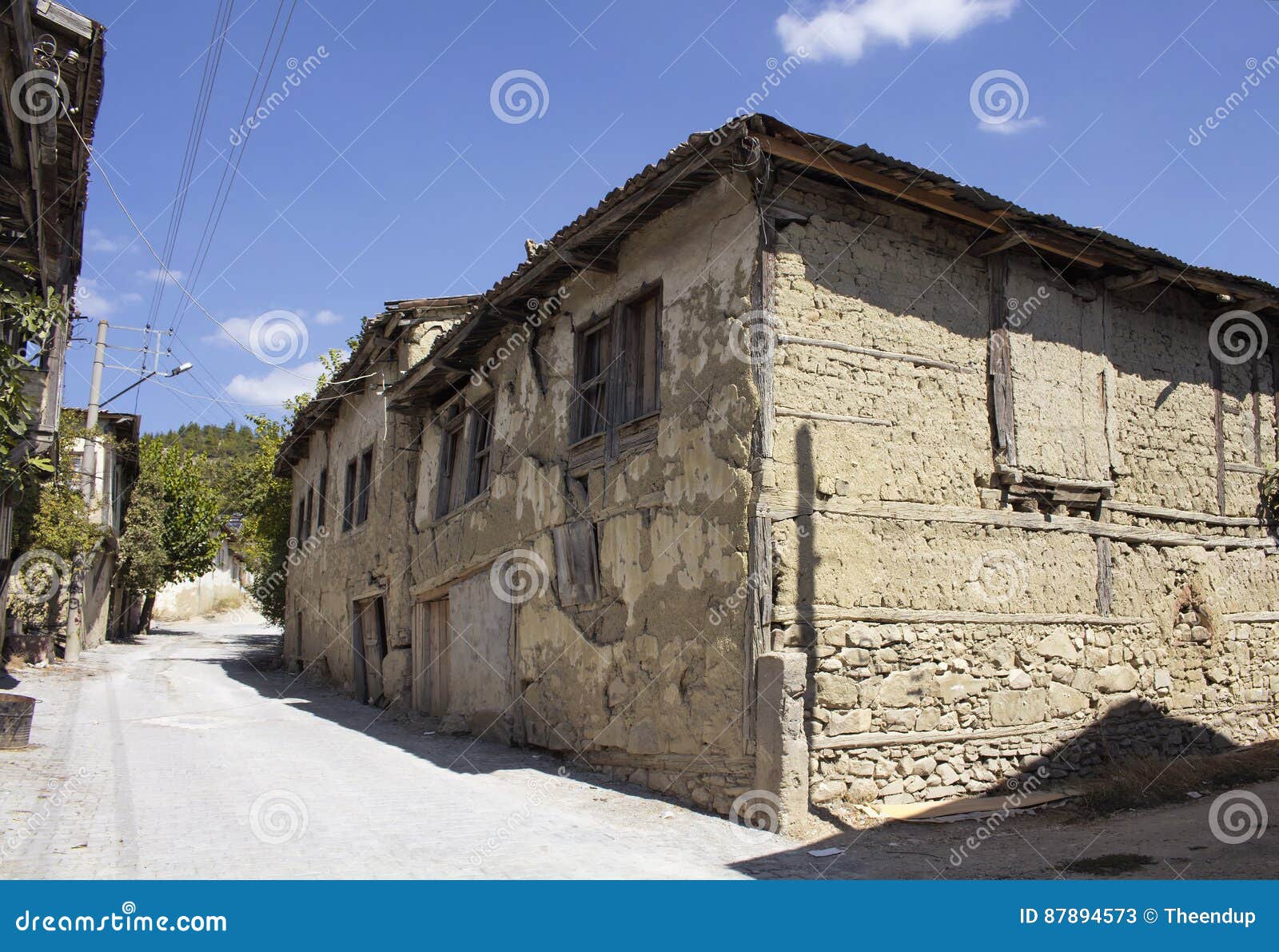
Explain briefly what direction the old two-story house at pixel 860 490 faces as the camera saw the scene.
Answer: facing the viewer and to the left of the viewer

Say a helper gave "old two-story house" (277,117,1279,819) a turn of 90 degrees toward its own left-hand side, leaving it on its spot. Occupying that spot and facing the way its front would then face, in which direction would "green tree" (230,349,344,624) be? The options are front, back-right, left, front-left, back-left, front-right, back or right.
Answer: back

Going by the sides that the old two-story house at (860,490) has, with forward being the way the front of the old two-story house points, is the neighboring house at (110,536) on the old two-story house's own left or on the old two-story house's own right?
on the old two-story house's own right

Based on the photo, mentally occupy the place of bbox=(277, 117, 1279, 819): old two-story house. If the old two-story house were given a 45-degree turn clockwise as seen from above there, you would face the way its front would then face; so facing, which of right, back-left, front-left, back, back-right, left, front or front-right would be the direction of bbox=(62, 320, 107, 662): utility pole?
front-right

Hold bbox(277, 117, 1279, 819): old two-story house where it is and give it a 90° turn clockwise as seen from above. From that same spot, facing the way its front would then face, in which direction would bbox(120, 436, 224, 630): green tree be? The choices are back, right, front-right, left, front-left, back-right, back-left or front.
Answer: front
